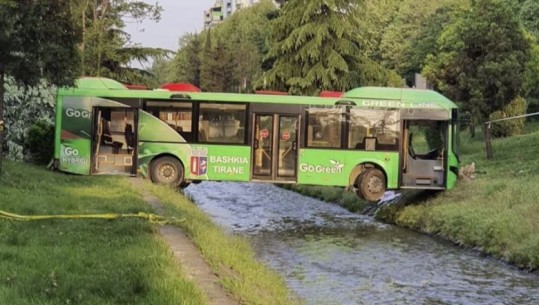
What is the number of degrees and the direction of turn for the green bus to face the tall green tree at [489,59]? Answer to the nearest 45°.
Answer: approximately 45° to its left

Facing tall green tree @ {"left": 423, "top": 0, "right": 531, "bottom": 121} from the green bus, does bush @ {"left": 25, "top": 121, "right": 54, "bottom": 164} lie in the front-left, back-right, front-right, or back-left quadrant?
back-left

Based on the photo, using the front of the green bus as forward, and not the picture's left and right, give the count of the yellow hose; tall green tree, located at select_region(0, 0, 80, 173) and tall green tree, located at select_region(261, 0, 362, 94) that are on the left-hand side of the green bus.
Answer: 1

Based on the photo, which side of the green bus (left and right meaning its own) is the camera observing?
right

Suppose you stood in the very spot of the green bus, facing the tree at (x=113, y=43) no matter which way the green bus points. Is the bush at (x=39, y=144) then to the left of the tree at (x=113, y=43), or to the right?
left

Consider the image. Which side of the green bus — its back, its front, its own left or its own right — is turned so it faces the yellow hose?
right

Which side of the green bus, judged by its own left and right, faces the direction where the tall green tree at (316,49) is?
left

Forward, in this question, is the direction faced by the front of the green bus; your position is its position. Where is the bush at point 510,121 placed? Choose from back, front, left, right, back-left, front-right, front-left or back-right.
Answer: front-left

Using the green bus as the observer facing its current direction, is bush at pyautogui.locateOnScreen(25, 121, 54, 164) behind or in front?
behind

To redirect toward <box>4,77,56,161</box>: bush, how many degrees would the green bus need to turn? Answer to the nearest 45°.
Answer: approximately 180°
